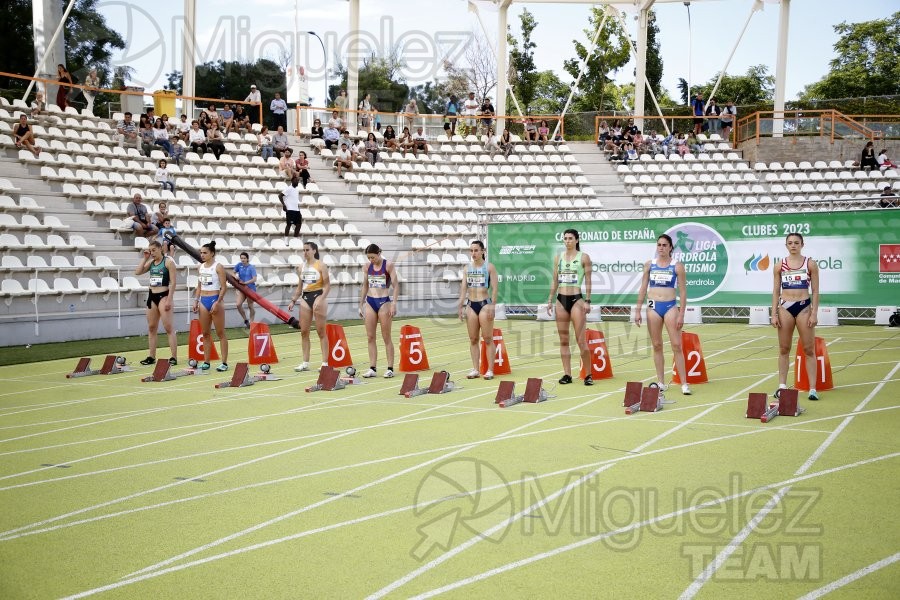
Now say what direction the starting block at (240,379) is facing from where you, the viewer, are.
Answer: facing the viewer and to the left of the viewer

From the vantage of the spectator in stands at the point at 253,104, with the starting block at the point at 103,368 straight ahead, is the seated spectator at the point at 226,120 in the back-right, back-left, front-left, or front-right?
front-right

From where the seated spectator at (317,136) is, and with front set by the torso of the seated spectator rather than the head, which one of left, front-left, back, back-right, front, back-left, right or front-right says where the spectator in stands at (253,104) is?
right

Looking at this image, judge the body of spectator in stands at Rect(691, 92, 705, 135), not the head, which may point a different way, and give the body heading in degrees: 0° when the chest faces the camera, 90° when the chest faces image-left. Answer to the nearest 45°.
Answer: approximately 0°

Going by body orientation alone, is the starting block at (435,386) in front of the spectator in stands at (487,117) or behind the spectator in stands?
in front

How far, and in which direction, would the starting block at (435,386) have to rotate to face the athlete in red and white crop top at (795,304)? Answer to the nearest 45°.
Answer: approximately 135° to its left

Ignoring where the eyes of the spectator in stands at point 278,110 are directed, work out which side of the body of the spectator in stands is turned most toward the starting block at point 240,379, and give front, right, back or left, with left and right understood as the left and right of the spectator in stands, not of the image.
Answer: front

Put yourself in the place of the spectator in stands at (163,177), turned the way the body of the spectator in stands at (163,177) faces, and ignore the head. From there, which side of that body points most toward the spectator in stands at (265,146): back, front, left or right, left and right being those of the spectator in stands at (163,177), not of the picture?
left

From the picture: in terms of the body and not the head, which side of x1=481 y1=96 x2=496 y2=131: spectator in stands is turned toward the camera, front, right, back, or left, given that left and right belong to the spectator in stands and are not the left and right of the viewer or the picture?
front

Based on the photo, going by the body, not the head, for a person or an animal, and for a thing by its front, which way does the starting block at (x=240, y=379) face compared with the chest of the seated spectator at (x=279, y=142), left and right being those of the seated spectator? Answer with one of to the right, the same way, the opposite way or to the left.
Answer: to the right

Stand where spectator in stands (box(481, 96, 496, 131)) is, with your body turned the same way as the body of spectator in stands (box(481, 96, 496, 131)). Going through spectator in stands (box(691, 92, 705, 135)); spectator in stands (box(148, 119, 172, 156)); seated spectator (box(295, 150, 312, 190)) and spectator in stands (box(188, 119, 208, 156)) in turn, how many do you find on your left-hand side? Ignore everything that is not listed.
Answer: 1

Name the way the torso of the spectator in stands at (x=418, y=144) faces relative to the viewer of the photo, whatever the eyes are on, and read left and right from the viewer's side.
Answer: facing the viewer

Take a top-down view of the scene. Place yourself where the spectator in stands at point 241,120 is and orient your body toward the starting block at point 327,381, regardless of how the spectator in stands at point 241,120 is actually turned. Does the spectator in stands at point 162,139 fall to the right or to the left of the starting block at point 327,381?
right

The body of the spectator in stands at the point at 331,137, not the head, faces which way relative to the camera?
toward the camera

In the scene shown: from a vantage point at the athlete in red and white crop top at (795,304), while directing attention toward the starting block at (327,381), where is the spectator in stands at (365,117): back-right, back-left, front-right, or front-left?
front-right

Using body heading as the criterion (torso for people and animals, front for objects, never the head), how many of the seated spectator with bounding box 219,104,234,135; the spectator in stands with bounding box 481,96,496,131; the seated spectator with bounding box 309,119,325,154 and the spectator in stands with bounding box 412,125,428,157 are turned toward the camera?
4

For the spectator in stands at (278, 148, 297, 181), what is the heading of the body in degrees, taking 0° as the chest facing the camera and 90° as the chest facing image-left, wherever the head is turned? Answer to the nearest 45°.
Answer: approximately 0°

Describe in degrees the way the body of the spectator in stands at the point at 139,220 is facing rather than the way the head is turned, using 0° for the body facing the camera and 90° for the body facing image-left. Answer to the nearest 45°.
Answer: approximately 315°

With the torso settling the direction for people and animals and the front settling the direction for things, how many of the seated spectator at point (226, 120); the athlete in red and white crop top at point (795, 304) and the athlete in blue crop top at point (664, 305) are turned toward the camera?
3

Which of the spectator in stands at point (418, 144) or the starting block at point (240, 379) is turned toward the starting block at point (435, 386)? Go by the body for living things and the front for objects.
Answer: the spectator in stands
